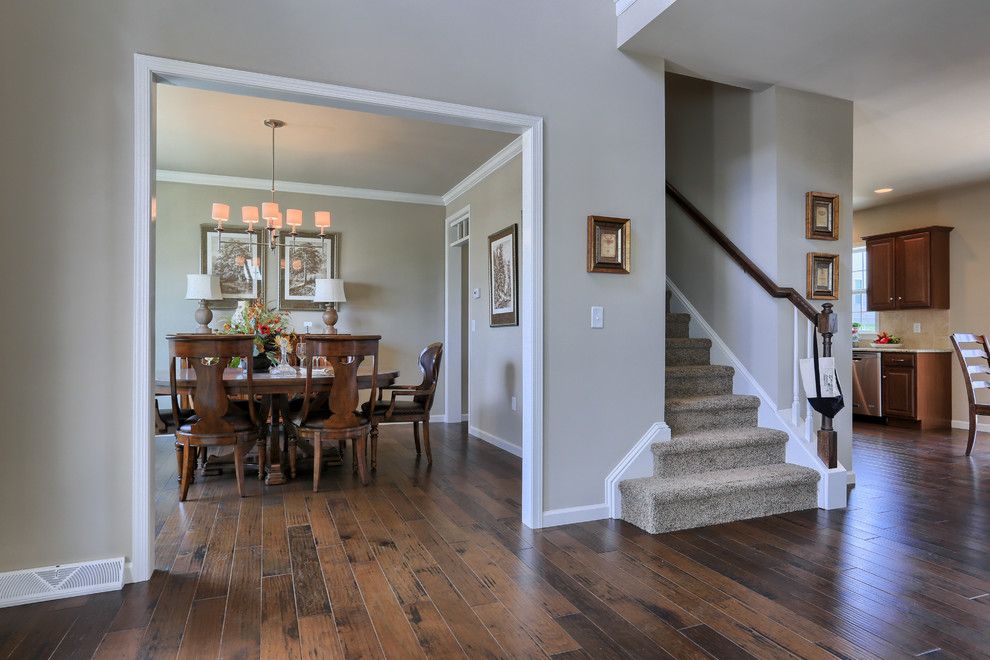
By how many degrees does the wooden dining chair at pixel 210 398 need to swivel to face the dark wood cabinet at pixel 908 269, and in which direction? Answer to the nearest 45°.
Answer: approximately 90° to its right

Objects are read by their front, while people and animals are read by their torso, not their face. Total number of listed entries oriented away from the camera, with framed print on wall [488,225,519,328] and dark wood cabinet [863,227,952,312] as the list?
0

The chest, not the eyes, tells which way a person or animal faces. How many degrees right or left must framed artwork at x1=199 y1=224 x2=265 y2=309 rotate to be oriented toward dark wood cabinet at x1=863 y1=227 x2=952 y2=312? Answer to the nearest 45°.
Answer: approximately 90° to its left

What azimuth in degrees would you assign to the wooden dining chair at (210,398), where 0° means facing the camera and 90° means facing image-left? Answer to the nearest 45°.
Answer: approximately 180°

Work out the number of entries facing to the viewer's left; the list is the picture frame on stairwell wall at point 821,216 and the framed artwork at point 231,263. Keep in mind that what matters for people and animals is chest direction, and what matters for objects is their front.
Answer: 0

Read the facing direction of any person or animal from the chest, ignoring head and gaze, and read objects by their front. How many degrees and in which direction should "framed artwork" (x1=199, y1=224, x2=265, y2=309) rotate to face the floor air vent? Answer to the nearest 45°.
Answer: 0° — it already faces it

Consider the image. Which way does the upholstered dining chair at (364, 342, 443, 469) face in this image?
to the viewer's left

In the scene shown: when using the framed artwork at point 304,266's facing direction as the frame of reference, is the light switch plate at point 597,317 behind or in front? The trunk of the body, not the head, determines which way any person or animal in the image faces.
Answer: in front

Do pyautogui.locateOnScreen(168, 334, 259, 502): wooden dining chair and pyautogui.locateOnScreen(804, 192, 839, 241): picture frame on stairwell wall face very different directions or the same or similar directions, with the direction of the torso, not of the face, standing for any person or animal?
very different directions

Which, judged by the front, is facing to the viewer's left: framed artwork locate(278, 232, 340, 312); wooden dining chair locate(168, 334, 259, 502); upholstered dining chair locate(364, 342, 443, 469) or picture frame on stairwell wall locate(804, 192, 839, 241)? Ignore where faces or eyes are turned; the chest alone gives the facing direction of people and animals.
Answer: the upholstered dining chair

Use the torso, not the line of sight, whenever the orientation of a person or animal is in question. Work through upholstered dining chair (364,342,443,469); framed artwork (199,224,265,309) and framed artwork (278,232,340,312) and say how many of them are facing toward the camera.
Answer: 2

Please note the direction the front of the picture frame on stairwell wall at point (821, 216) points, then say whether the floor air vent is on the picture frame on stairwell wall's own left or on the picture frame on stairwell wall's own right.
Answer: on the picture frame on stairwell wall's own right

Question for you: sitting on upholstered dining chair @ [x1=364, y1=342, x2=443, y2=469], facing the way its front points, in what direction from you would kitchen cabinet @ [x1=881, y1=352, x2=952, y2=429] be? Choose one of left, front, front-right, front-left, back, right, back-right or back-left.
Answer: back

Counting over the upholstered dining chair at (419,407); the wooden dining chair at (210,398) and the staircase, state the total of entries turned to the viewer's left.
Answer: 1

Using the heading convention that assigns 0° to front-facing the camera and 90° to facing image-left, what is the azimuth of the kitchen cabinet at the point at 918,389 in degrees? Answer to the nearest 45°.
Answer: approximately 45°
